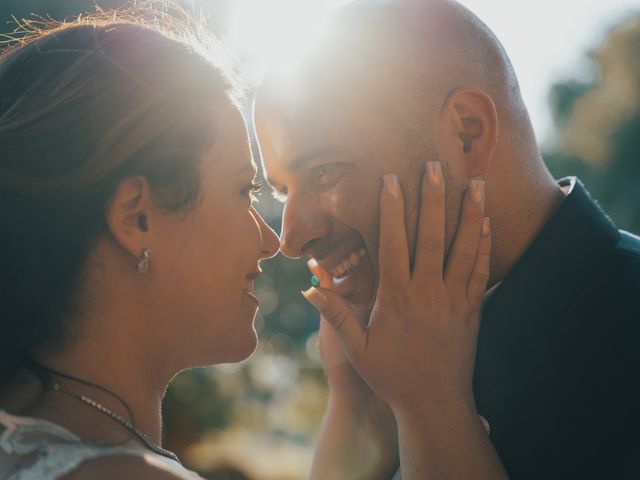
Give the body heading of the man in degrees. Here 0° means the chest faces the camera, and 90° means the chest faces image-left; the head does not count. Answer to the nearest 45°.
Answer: approximately 90°

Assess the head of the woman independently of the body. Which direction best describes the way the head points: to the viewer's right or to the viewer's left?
to the viewer's right

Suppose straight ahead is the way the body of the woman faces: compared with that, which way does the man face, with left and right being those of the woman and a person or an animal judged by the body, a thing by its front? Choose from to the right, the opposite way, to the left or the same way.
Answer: the opposite way

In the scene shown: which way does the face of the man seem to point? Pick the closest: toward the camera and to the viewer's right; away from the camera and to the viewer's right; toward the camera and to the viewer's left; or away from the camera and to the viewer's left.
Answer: toward the camera and to the viewer's left

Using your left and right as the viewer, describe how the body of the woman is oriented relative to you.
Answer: facing to the right of the viewer

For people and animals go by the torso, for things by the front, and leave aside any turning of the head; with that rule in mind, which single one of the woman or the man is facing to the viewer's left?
the man

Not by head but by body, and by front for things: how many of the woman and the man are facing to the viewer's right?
1

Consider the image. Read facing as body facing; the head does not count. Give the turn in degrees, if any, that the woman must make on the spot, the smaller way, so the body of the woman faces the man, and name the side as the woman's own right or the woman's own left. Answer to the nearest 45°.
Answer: approximately 45° to the woman's own left
